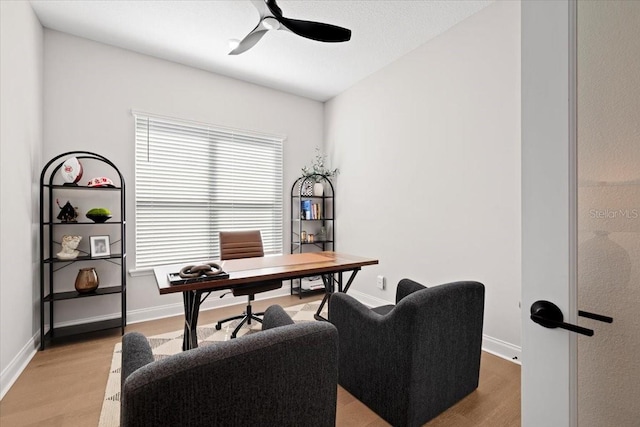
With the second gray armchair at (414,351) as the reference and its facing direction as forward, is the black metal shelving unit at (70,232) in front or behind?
in front

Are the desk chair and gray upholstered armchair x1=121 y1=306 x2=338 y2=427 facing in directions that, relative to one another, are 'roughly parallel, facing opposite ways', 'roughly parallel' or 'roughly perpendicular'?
roughly parallel, facing opposite ways

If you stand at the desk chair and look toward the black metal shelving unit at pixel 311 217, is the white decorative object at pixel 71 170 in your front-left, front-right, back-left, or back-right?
back-left

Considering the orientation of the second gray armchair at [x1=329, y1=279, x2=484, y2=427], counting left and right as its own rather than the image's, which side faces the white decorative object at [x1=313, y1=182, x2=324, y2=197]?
front

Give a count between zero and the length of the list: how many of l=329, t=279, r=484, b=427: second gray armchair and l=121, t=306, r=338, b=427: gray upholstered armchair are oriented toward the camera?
0

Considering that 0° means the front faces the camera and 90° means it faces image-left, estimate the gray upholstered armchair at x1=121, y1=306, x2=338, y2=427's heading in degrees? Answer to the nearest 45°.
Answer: approximately 135°

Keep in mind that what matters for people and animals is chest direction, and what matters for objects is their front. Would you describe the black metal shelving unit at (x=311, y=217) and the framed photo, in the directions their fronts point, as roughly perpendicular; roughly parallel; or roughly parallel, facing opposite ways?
roughly parallel

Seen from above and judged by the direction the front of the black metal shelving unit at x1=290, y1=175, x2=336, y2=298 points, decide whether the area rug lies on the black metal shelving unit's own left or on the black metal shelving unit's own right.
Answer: on the black metal shelving unit's own right

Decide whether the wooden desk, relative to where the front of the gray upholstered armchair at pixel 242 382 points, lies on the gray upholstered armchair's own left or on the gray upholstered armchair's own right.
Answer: on the gray upholstered armchair's own right

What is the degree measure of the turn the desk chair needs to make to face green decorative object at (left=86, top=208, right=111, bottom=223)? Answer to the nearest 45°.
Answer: approximately 135° to its right

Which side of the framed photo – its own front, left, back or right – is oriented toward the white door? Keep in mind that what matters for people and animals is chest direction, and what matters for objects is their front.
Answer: front

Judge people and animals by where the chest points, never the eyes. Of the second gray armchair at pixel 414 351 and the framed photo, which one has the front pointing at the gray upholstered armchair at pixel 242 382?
the framed photo

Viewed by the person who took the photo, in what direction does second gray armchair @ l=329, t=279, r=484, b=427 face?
facing away from the viewer and to the left of the viewer

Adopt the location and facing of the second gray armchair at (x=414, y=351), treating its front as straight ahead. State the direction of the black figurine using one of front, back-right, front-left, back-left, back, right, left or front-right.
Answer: front-left

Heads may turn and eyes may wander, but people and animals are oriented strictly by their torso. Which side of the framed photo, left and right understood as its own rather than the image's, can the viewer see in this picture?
front

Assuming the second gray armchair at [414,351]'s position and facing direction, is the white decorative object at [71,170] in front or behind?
in front
